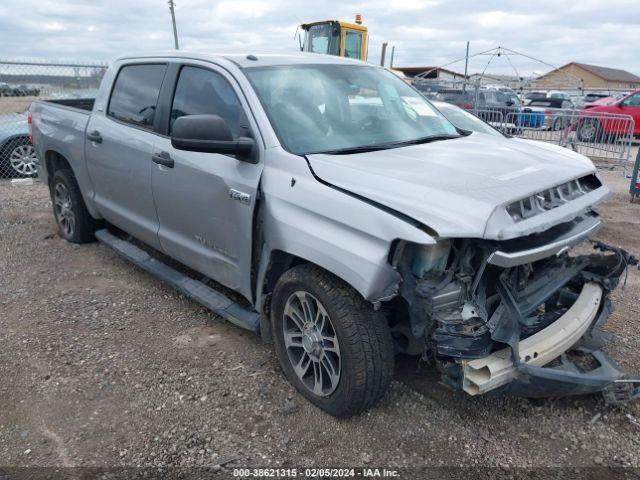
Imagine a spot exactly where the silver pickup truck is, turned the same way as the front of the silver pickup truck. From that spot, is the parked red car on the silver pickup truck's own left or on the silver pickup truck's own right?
on the silver pickup truck's own left

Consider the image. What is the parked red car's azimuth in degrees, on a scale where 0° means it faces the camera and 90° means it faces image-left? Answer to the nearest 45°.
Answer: approximately 90°

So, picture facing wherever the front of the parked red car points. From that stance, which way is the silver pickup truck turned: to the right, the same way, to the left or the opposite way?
the opposite way

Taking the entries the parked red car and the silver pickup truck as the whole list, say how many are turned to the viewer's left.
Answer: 1

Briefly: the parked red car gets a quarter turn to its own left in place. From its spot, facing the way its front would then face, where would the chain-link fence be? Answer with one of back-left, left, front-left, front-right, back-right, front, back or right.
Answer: front-right

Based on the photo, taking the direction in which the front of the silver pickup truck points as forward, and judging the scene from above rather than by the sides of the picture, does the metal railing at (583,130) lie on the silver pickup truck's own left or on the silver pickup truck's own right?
on the silver pickup truck's own left

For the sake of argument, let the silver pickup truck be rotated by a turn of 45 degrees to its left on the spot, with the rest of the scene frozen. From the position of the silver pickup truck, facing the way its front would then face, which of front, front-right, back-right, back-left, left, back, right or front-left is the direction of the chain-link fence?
back-left

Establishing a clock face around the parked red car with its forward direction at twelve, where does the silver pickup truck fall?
The silver pickup truck is roughly at 9 o'clock from the parked red car.
